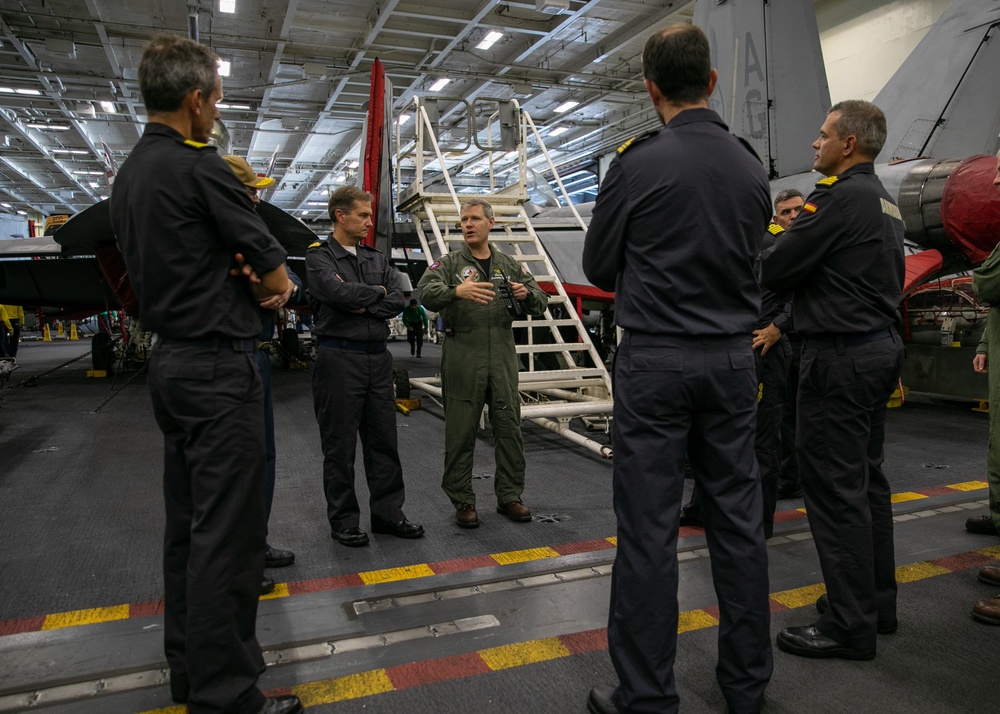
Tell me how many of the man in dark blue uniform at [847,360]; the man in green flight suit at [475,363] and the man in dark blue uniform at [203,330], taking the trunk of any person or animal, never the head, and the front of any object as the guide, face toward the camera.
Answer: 1

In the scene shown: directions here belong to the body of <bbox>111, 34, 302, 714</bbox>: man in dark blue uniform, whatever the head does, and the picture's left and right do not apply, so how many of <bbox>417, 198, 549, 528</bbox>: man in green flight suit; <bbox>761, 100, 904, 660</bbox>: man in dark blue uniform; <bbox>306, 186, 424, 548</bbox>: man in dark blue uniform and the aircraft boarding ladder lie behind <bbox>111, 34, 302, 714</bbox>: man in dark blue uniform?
0

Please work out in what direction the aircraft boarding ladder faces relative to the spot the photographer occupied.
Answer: facing the viewer and to the right of the viewer

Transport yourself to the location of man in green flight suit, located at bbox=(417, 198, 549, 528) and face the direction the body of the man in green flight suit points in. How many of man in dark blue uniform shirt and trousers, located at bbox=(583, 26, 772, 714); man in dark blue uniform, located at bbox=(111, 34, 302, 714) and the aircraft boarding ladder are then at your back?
1

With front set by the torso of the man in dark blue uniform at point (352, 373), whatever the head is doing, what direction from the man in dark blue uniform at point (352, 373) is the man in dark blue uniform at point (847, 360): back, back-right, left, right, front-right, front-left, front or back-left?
front

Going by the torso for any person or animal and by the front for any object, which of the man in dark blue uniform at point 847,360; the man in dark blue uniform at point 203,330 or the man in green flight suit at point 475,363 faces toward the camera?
the man in green flight suit

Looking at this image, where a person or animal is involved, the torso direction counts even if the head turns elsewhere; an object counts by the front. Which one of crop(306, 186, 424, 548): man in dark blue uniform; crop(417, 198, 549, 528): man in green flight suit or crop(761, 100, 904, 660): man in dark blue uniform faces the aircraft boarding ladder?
crop(761, 100, 904, 660): man in dark blue uniform

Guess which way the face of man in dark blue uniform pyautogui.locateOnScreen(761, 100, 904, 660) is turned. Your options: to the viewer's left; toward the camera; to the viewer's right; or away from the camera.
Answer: to the viewer's left

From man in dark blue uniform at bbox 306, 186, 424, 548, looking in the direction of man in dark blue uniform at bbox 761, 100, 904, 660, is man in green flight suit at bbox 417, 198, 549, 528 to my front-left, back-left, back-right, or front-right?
front-left

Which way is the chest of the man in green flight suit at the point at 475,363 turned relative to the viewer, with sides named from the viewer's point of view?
facing the viewer

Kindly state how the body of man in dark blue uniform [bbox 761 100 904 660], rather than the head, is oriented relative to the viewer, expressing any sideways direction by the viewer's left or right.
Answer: facing away from the viewer and to the left of the viewer

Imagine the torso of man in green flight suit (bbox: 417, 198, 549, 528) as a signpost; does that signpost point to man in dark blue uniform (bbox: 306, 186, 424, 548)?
no

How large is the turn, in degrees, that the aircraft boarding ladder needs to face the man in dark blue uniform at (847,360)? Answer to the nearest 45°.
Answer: approximately 45° to its right

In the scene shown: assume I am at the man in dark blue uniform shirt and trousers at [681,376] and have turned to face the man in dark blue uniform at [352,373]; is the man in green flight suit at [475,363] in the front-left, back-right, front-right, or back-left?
front-right

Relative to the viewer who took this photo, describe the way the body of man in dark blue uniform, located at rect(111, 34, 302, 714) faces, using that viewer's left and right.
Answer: facing away from the viewer and to the right of the viewer

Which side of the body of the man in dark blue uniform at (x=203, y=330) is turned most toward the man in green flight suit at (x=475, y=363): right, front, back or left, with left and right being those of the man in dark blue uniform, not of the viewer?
front

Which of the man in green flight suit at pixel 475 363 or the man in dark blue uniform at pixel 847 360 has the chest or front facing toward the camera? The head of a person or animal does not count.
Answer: the man in green flight suit

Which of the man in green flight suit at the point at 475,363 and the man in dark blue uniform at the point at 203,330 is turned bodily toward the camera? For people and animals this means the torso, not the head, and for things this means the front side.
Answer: the man in green flight suit

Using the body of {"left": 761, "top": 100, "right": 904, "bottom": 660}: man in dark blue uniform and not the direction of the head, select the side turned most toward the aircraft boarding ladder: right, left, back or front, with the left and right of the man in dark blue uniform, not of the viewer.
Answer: front
